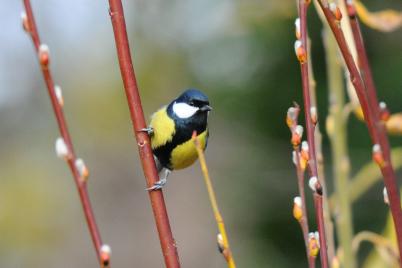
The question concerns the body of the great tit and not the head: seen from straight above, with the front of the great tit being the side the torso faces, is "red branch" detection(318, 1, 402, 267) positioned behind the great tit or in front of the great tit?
in front

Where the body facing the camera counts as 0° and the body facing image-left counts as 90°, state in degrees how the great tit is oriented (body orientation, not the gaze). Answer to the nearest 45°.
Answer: approximately 315°
